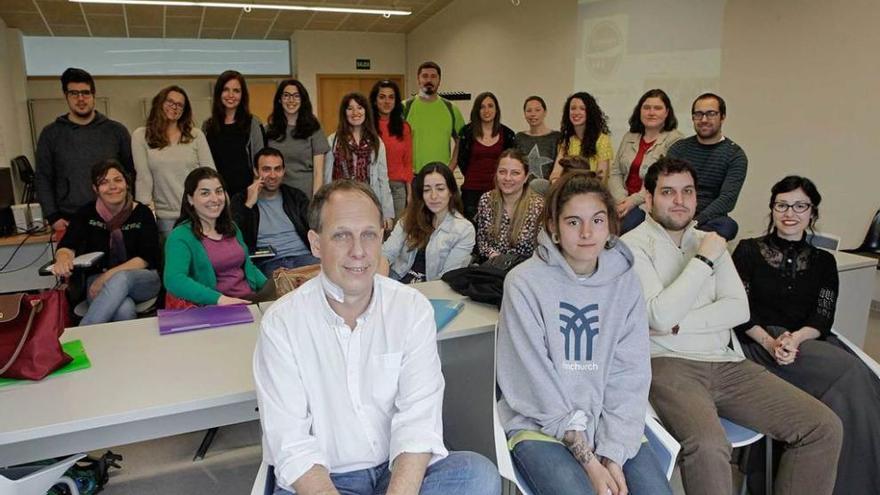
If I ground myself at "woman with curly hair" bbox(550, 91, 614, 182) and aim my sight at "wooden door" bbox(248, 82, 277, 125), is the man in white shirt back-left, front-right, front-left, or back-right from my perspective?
back-left

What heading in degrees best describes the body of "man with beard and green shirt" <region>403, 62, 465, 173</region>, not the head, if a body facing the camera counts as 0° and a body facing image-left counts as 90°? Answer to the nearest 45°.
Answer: approximately 0°

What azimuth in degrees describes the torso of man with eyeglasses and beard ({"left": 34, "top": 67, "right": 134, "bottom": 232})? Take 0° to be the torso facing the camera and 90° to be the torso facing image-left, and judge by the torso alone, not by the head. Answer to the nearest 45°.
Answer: approximately 0°

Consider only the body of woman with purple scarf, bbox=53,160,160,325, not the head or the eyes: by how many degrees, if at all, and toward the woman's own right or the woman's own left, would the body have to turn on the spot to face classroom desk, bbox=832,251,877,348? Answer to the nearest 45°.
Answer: approximately 45° to the woman's own left

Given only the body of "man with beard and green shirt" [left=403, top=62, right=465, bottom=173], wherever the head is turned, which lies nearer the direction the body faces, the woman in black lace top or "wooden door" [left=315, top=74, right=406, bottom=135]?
the woman in black lace top

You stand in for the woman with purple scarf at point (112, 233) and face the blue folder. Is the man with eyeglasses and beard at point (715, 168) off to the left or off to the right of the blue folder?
left

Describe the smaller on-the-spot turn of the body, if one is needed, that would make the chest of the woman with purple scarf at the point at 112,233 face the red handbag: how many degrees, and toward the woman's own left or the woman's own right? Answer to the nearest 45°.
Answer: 0° — they already face it
